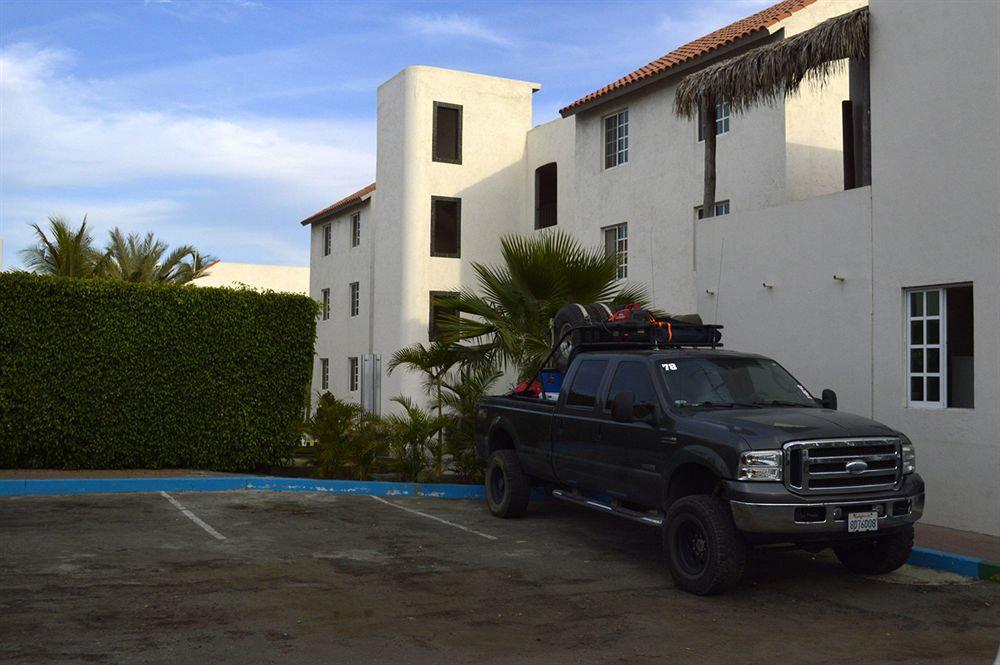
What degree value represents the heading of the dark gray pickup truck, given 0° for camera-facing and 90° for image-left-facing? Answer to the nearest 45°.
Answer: approximately 315°

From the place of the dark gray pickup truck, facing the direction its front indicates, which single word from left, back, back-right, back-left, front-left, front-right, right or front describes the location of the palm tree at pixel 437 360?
back

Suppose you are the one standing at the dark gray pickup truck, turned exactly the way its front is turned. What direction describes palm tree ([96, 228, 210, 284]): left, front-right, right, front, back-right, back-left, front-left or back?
back

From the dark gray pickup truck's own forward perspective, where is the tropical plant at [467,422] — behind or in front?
behind

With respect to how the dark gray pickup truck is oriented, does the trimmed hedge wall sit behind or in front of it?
behind

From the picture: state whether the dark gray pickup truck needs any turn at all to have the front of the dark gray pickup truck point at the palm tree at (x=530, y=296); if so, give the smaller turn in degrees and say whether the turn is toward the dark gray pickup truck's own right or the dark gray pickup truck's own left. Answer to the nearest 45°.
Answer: approximately 180°

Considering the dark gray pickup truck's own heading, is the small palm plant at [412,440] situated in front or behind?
behind
